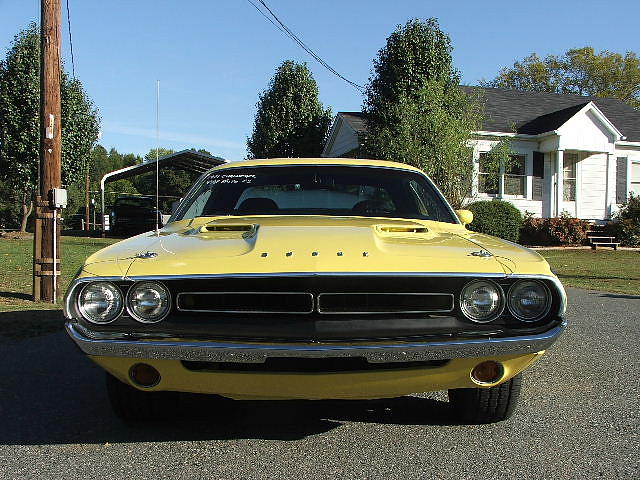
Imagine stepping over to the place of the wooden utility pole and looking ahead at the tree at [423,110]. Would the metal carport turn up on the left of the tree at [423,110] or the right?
left

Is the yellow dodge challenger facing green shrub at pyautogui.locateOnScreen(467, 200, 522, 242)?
no

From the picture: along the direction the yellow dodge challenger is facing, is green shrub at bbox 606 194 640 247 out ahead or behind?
behind

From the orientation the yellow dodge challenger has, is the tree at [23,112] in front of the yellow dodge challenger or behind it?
behind

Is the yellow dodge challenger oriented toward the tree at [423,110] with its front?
no

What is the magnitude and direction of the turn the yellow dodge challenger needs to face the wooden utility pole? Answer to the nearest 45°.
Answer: approximately 135° to its right

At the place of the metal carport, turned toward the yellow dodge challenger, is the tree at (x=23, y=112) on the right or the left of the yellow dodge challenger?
right

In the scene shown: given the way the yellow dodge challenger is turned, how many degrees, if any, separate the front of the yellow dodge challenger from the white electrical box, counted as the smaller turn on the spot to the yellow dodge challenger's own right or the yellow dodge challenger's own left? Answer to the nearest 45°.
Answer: approximately 135° to the yellow dodge challenger's own right

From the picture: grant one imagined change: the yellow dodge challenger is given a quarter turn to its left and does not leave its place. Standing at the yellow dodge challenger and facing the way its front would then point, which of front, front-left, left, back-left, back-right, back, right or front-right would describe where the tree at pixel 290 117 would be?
left

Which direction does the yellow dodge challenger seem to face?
toward the camera

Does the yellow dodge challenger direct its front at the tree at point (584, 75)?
no
